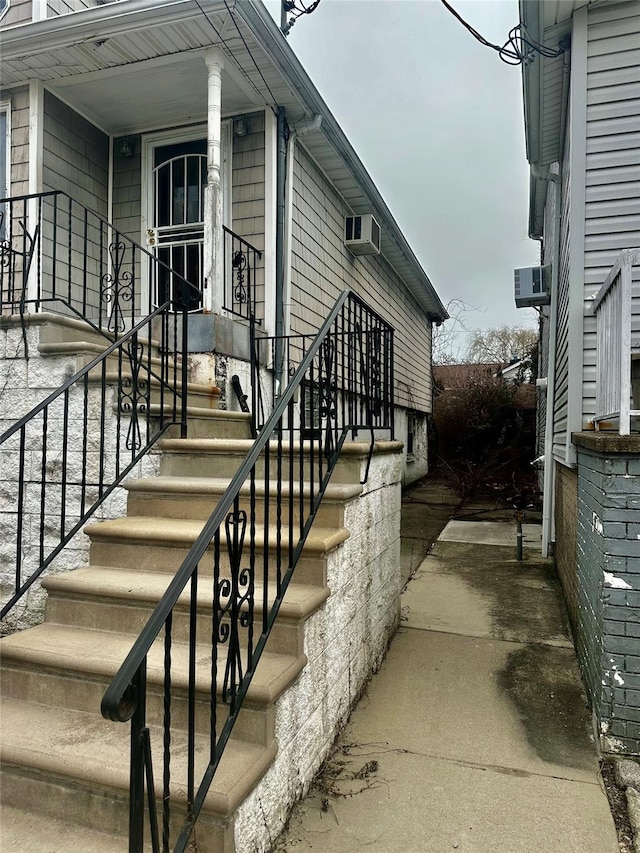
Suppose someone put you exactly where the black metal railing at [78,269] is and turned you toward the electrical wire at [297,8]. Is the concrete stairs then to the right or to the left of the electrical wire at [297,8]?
right

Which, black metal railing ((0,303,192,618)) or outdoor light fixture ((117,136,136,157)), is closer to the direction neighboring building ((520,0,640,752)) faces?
the black metal railing

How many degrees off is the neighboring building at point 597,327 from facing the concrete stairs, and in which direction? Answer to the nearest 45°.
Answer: approximately 45° to its right

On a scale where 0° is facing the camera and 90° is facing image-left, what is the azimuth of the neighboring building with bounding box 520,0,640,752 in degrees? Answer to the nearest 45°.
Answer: approximately 0°

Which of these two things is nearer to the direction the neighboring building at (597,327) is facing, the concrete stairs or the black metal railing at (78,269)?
the concrete stairs

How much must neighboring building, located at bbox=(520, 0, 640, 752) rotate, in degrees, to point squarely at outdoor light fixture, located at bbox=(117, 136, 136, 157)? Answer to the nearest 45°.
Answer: approximately 90° to its right

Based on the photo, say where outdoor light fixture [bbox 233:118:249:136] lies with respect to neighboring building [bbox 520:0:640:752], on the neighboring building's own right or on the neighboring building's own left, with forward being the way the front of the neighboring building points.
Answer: on the neighboring building's own right

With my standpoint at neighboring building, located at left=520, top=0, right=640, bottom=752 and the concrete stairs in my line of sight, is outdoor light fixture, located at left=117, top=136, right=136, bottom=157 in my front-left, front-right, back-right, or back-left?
front-right

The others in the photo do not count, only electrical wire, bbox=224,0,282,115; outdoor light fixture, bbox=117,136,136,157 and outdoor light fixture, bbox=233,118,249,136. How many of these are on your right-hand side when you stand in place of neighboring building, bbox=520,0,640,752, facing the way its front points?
3

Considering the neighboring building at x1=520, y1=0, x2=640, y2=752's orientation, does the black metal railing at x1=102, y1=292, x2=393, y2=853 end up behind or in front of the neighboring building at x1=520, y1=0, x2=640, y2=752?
in front
